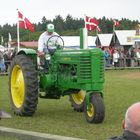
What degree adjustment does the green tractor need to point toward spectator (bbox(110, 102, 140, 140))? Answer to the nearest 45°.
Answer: approximately 45° to its right

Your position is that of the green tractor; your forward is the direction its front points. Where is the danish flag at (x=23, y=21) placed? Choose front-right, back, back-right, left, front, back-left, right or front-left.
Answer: back-left

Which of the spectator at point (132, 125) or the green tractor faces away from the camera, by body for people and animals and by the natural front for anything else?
the spectator

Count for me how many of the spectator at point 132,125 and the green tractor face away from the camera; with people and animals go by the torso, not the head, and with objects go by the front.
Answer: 1

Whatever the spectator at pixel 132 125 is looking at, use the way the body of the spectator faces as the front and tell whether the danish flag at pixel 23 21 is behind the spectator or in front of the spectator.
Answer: in front

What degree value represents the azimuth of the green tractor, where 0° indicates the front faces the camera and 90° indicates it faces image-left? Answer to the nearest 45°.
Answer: approximately 315°

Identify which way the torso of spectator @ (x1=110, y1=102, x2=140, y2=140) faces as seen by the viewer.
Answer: away from the camera

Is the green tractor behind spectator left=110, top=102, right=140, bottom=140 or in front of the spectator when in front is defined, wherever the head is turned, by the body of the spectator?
in front
